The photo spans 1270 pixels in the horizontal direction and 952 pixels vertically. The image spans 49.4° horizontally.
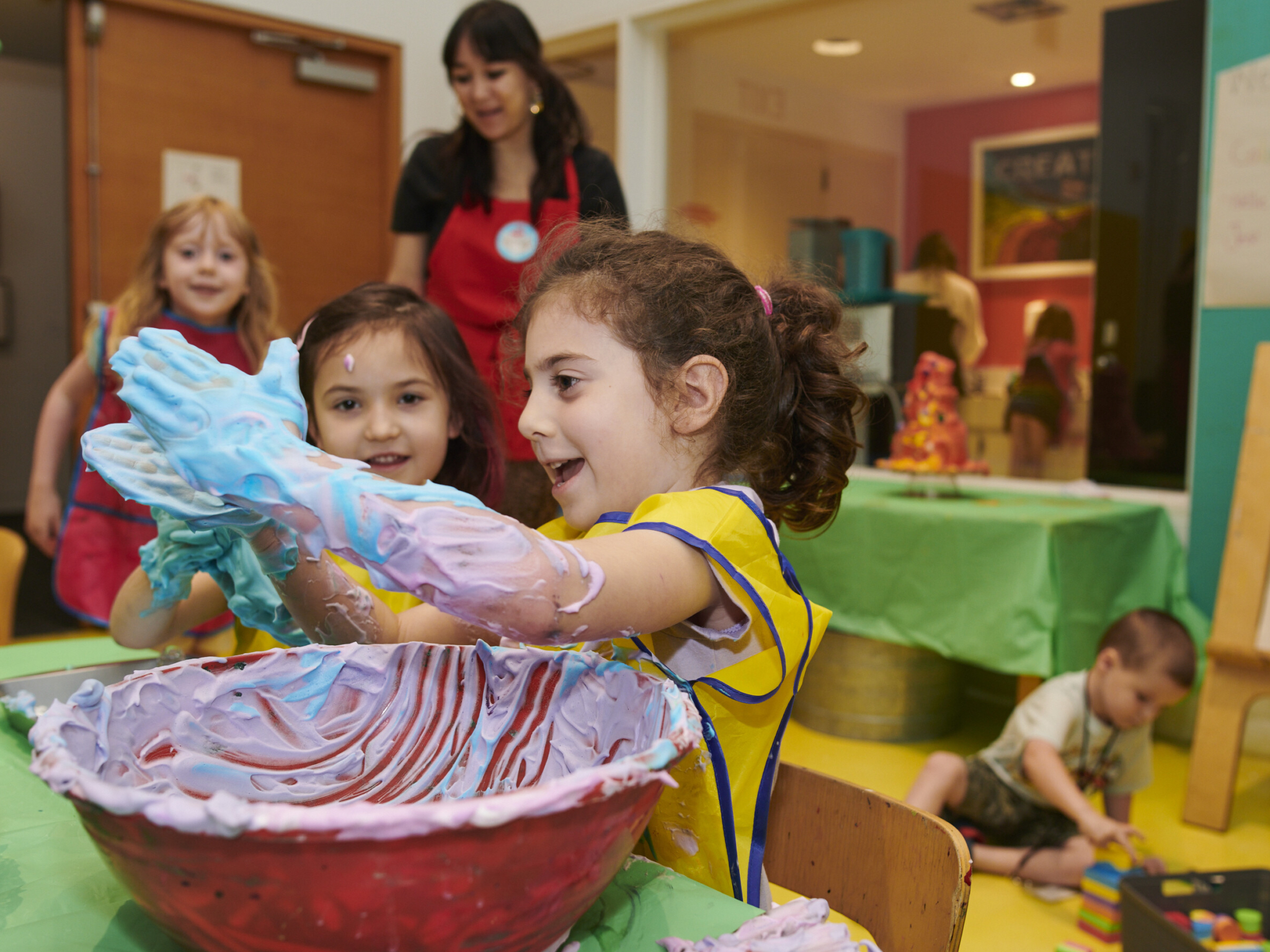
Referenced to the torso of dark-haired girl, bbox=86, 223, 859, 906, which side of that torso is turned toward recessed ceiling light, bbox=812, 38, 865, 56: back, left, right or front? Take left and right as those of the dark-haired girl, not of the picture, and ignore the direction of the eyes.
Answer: right

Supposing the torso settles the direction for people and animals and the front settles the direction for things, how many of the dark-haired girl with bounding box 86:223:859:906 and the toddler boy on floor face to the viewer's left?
1

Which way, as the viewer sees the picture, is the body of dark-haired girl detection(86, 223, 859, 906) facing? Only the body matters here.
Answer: to the viewer's left

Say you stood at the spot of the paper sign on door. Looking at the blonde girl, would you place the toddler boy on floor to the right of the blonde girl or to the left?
left

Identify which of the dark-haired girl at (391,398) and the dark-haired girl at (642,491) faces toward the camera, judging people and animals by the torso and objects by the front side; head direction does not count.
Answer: the dark-haired girl at (391,398)

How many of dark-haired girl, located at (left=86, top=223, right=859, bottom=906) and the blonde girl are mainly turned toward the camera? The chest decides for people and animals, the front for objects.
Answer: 1

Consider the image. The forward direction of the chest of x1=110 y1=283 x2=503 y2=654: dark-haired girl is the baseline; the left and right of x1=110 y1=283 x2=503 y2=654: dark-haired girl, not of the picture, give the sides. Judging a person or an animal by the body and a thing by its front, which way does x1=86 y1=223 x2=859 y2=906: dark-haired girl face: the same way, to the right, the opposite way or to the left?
to the right

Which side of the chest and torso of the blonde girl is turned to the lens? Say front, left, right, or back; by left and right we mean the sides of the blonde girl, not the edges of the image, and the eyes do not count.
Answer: front

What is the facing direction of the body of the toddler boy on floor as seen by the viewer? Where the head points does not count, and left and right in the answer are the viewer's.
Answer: facing the viewer and to the right of the viewer

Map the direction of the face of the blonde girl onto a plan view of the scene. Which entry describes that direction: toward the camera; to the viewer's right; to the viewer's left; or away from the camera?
toward the camera

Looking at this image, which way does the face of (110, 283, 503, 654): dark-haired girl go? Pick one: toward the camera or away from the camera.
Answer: toward the camera

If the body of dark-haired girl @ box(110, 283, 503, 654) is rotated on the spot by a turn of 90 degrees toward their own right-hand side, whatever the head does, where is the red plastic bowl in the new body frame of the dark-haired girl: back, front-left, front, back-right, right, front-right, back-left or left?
left
